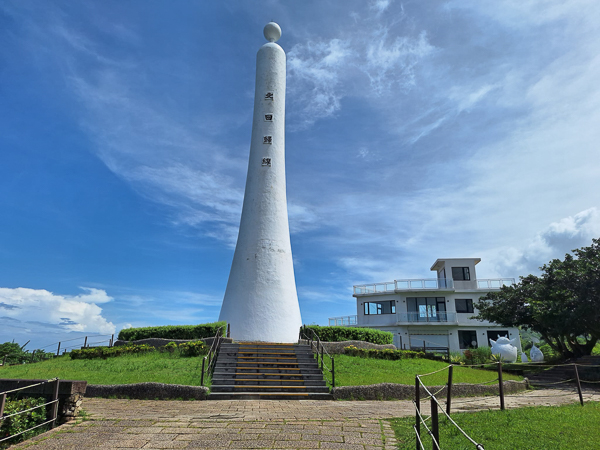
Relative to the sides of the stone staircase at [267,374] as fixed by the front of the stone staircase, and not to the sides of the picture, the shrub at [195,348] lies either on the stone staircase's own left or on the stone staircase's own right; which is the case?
on the stone staircase's own right

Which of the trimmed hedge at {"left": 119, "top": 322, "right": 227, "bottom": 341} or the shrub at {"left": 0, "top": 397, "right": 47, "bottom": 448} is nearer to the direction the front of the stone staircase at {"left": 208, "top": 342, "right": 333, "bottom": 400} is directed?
the shrub

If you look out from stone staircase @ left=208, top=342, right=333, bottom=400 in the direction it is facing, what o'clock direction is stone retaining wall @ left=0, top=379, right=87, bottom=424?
The stone retaining wall is roughly at 1 o'clock from the stone staircase.

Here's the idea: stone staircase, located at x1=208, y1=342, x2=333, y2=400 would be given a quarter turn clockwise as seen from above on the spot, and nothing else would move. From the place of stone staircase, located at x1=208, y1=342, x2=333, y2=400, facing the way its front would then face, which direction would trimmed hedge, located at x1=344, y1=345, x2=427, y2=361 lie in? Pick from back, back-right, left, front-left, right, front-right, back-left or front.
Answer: back-right

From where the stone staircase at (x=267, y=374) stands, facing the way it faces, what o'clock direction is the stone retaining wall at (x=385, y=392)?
The stone retaining wall is roughly at 10 o'clock from the stone staircase.

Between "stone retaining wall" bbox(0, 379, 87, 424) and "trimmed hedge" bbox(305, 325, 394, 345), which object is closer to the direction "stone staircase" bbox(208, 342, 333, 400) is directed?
the stone retaining wall

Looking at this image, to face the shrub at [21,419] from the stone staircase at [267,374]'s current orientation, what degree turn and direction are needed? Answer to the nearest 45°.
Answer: approximately 45° to its right

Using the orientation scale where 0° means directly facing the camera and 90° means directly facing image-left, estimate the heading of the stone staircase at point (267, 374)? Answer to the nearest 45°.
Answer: approximately 0°
